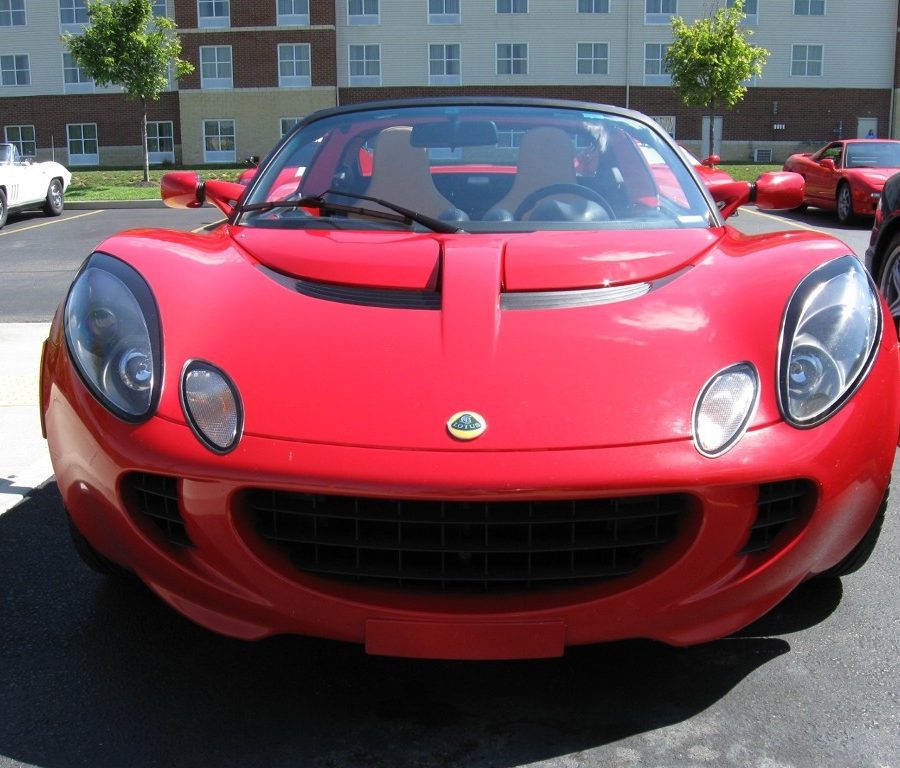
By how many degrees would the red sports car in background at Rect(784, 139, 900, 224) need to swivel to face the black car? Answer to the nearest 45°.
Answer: approximately 45° to its right

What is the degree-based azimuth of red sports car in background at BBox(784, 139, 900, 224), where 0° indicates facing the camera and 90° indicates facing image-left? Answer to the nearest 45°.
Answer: approximately 315°

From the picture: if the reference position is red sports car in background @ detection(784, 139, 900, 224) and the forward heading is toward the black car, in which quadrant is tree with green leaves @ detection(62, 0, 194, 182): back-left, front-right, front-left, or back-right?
back-right

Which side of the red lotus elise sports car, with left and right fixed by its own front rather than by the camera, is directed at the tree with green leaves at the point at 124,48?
back

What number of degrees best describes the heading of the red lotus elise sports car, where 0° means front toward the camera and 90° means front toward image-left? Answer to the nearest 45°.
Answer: approximately 0°

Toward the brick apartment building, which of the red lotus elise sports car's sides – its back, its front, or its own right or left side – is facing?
back

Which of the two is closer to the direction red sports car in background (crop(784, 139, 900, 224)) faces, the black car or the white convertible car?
the black car

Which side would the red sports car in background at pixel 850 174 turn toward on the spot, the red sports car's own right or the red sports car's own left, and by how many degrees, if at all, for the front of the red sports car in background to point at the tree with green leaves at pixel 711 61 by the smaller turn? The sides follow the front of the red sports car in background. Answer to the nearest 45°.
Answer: approximately 135° to the red sports car's own left
